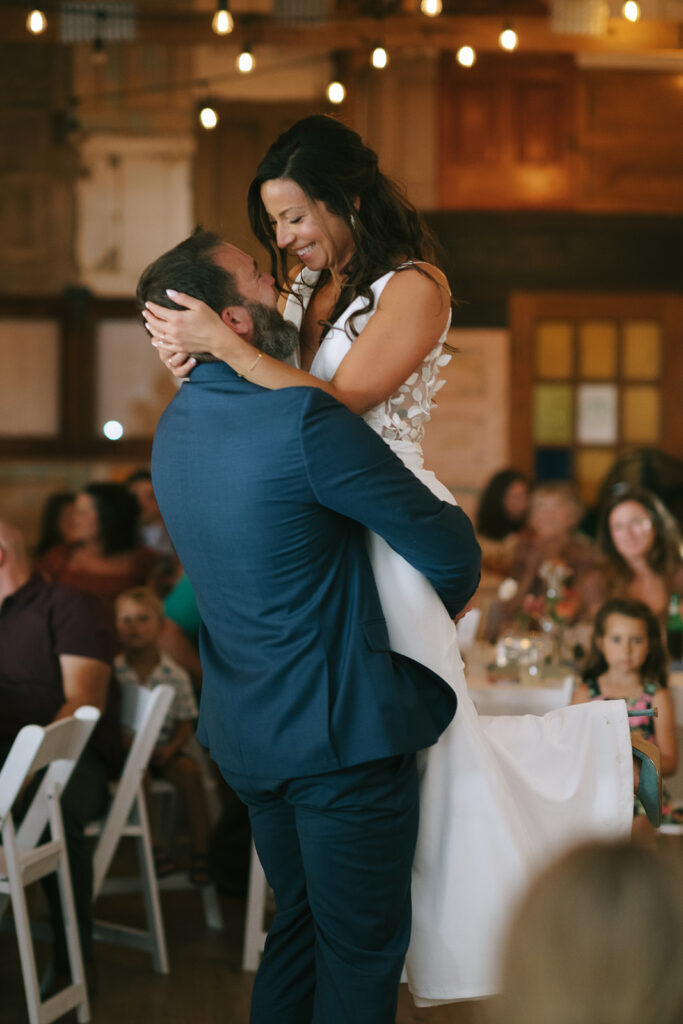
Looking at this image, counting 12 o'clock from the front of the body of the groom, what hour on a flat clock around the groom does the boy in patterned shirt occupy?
The boy in patterned shirt is roughly at 10 o'clock from the groom.

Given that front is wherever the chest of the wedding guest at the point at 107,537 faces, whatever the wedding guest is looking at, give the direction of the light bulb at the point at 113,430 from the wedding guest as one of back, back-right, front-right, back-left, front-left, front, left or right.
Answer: back-right

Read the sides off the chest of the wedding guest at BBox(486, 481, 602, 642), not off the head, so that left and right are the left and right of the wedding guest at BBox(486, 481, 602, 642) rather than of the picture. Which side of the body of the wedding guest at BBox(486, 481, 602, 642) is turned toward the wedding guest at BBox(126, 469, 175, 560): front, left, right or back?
right

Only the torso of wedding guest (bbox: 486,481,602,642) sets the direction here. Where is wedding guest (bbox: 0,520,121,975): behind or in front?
in front

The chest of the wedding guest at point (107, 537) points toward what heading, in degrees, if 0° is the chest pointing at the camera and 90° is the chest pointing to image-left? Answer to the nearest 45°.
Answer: approximately 45°

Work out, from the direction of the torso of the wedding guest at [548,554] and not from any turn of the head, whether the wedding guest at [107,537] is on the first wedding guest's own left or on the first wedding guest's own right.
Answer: on the first wedding guest's own right

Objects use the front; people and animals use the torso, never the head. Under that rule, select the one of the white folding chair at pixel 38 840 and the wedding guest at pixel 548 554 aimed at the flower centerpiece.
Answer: the wedding guest

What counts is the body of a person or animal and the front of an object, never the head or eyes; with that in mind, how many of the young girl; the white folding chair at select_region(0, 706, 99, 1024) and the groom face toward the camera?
1

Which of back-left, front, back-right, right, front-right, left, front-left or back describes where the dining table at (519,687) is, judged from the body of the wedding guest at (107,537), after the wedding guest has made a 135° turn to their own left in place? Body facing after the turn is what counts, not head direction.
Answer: front-right

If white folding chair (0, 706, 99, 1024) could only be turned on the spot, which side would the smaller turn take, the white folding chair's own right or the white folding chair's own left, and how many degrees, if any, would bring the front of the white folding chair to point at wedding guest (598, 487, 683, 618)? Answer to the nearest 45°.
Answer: approximately 90° to the white folding chair's own right

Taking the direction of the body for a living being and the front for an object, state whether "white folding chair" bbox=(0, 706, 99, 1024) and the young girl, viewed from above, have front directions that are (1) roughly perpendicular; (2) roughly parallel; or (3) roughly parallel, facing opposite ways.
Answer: roughly perpendicular

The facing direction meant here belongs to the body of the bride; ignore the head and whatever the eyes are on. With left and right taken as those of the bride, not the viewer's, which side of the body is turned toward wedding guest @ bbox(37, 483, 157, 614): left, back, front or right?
right

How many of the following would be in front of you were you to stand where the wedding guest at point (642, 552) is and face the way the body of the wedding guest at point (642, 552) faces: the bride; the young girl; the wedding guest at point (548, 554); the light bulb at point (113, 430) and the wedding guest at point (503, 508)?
2

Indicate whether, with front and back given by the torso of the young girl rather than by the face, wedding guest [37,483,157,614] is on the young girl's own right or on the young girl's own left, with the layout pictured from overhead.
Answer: on the young girl's own right
